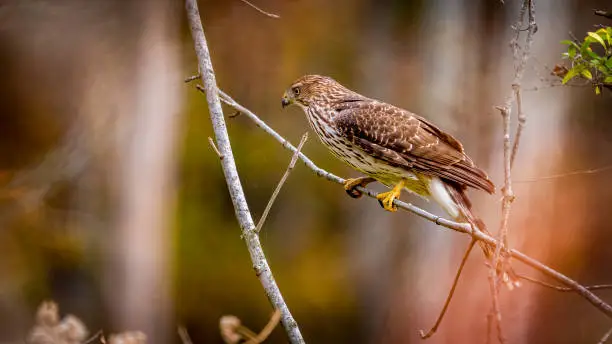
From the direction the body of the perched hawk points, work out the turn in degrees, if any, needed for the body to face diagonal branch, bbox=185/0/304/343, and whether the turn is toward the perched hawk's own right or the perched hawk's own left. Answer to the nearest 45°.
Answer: approximately 45° to the perched hawk's own left

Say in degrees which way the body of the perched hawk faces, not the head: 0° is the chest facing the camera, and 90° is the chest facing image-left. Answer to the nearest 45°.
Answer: approximately 90°

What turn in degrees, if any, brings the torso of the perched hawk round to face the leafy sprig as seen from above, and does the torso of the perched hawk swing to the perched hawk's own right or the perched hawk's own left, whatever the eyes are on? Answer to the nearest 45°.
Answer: approximately 135° to the perched hawk's own left
